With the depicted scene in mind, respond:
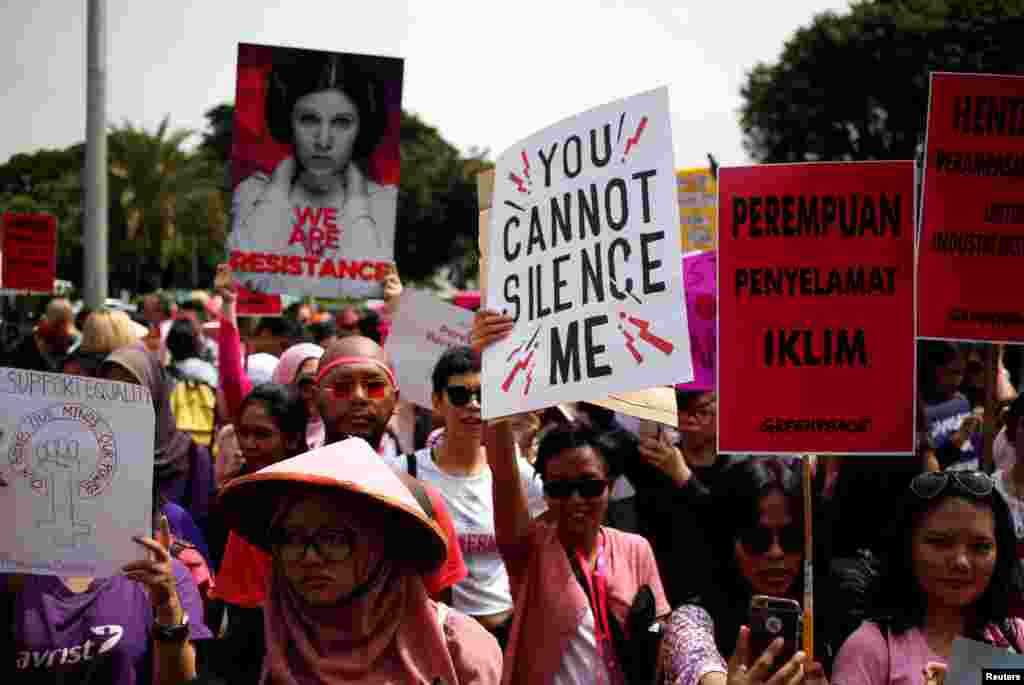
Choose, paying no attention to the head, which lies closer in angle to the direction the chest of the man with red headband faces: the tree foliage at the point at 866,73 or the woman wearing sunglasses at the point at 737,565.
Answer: the woman wearing sunglasses

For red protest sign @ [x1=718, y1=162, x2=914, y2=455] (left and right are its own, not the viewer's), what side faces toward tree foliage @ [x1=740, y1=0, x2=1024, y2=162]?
back

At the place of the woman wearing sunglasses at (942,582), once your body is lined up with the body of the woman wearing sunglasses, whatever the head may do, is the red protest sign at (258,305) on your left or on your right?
on your right

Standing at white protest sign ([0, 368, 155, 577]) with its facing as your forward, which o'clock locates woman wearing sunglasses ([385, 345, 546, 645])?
The woman wearing sunglasses is roughly at 8 o'clock from the white protest sign.

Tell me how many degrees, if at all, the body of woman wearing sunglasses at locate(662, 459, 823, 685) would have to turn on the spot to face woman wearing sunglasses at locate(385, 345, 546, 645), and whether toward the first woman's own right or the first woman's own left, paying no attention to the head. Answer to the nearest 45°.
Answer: approximately 180°

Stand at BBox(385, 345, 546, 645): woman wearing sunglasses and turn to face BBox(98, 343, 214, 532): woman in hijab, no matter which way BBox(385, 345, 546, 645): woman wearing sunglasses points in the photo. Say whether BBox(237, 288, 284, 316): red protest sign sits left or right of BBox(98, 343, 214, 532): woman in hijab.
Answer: right

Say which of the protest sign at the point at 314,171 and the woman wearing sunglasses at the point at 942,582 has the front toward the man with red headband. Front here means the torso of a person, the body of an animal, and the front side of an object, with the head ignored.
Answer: the protest sign

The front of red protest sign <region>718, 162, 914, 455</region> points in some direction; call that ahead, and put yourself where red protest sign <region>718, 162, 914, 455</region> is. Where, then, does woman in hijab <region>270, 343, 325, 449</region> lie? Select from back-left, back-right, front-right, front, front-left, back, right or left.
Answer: back-right

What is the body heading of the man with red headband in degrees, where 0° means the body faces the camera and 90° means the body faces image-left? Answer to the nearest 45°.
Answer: approximately 0°

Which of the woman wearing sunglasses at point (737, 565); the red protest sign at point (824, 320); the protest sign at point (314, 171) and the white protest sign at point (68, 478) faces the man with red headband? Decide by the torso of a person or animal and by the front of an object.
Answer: the protest sign

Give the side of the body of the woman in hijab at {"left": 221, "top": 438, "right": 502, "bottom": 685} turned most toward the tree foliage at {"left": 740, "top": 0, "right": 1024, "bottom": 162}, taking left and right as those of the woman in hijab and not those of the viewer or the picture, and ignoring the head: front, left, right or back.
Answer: back

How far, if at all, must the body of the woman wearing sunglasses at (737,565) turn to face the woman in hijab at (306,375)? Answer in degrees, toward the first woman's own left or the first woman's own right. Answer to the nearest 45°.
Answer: approximately 180°

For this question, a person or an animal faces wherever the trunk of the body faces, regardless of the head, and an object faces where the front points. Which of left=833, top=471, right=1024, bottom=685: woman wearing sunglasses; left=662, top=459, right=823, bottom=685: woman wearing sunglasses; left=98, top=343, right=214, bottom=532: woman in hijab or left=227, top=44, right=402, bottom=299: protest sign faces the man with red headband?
the protest sign
